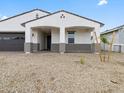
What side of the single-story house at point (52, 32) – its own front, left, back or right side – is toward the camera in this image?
front
